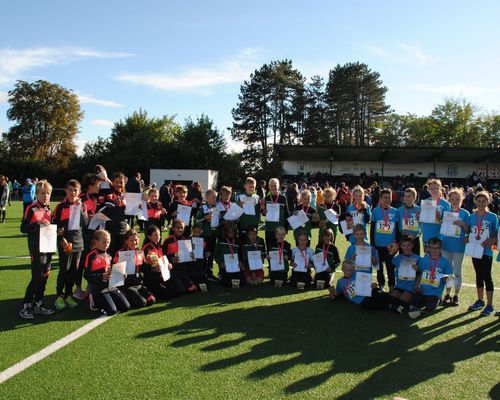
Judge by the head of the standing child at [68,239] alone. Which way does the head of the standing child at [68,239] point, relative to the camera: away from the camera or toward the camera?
toward the camera

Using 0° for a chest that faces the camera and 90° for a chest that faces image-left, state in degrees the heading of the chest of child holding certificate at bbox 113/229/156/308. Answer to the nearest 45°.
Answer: approximately 315°

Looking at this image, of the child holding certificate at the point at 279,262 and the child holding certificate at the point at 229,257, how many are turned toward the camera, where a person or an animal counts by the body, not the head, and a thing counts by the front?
2

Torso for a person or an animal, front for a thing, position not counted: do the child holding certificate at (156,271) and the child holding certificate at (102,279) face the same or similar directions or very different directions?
same or similar directions

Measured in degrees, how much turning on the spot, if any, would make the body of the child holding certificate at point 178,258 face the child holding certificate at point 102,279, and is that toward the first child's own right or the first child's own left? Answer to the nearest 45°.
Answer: approximately 90° to the first child's own right

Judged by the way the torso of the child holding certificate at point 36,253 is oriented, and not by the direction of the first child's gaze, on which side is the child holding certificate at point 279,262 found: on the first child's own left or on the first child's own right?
on the first child's own left

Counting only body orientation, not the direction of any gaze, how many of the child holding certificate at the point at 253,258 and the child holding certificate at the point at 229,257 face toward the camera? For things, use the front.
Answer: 2

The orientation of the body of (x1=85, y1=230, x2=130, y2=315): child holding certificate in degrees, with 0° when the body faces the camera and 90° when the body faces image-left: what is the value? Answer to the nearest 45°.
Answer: approximately 315°

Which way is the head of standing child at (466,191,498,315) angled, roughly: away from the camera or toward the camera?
toward the camera

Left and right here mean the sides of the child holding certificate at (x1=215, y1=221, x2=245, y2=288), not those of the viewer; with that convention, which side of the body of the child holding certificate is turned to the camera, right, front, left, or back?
front

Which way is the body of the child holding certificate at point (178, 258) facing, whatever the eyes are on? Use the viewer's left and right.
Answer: facing the viewer and to the right of the viewer

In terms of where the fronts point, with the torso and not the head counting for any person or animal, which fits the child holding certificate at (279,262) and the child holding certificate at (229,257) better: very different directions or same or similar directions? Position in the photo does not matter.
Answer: same or similar directions
